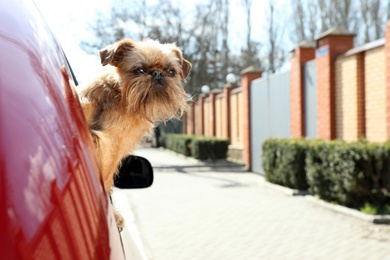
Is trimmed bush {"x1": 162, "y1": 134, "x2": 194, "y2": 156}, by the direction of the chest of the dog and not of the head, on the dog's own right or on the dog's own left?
on the dog's own left

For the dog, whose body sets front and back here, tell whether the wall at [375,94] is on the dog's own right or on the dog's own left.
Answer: on the dog's own left

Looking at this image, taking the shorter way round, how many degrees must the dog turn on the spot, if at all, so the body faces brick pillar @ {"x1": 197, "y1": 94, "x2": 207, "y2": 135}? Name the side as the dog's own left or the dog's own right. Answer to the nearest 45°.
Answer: approximately 135° to the dog's own left

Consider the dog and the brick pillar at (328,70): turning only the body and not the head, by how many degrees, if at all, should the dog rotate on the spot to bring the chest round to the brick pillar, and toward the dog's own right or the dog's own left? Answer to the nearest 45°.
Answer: approximately 90° to the dog's own left

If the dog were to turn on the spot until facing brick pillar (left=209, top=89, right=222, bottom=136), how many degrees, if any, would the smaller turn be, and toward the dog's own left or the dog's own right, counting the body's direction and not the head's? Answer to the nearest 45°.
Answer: approximately 135° to the dog's own left
